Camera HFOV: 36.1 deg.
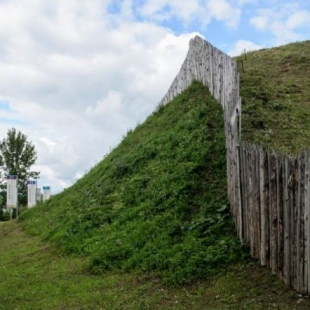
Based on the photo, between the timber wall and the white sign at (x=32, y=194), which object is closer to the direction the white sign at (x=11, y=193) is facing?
the timber wall

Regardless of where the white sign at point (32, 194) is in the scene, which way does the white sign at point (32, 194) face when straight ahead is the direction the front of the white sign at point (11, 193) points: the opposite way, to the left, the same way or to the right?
the same way

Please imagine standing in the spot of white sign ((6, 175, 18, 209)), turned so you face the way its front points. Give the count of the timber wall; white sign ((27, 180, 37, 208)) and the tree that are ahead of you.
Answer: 1

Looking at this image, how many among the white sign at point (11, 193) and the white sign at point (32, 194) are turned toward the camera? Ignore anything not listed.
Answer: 2

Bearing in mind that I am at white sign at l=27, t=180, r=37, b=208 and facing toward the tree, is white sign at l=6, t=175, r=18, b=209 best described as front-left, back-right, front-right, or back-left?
back-left

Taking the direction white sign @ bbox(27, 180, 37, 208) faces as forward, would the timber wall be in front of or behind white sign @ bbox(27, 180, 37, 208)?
in front

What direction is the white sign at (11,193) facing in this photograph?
toward the camera

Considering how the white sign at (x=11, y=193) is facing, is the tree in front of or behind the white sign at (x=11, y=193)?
behind

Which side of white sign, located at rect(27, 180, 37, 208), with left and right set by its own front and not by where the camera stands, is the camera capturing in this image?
front

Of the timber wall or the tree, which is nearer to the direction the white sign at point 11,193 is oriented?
the timber wall

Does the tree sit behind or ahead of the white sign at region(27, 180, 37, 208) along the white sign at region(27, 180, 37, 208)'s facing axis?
behind

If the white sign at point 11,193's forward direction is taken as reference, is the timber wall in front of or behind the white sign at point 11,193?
in front

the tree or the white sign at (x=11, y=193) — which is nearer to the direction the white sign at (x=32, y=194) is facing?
the white sign

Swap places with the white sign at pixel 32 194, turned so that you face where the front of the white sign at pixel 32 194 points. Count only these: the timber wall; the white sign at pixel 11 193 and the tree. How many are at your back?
1
